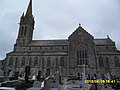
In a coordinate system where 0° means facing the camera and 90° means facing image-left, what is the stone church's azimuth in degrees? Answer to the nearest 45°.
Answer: approximately 90°
